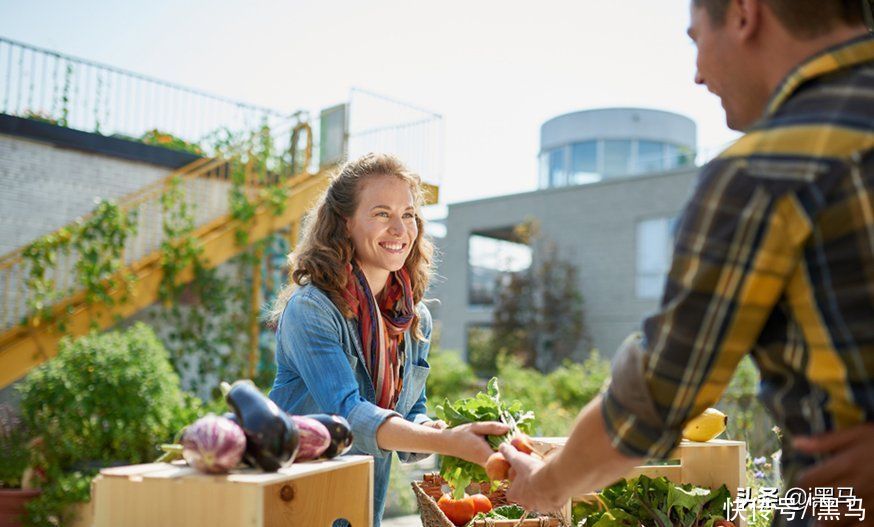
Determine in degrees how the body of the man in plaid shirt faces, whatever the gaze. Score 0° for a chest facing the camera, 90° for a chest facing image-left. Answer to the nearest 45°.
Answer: approximately 135°

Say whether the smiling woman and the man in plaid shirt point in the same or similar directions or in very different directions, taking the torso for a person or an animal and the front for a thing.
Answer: very different directions

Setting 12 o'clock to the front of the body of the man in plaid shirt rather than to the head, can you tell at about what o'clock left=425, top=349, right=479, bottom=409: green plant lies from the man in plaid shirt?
The green plant is roughly at 1 o'clock from the man in plaid shirt.

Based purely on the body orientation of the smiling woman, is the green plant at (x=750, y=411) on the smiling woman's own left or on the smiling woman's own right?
on the smiling woman's own left

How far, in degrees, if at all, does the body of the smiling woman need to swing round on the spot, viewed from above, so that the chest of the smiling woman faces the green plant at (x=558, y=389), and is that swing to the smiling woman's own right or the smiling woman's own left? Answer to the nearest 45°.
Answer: approximately 135° to the smiling woman's own left

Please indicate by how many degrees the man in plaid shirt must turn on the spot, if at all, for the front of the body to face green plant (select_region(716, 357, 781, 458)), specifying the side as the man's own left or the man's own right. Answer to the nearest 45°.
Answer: approximately 45° to the man's own right

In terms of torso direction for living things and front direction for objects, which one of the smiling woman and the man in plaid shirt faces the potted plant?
the man in plaid shirt

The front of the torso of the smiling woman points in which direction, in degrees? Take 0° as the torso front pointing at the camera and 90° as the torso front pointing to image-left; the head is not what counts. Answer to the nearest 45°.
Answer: approximately 315°

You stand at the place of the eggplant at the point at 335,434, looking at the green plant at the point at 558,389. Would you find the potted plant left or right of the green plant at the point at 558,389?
left

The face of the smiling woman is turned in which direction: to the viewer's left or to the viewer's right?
to the viewer's right

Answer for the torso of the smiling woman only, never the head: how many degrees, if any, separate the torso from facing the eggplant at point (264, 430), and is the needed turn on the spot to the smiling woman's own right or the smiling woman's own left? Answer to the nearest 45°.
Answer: approximately 45° to the smiling woman's own right

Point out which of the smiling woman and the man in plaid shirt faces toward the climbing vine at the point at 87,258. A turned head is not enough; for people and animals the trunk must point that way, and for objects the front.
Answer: the man in plaid shirt
